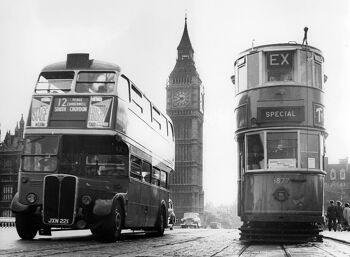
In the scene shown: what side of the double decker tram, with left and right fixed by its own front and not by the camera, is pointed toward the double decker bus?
right

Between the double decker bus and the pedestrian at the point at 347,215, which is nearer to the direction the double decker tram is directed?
the double decker bus

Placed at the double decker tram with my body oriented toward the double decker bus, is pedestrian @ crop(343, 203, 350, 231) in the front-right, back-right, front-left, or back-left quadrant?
back-right

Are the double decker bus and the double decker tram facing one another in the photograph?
no

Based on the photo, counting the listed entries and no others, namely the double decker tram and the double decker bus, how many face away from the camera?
0

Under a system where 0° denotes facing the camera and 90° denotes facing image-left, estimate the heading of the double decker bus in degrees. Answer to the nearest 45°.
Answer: approximately 45°

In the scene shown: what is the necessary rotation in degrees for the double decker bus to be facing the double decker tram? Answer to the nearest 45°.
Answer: approximately 135° to its left

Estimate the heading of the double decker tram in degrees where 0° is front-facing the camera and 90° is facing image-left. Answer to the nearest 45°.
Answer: approximately 0°

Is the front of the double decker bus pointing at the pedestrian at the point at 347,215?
no
